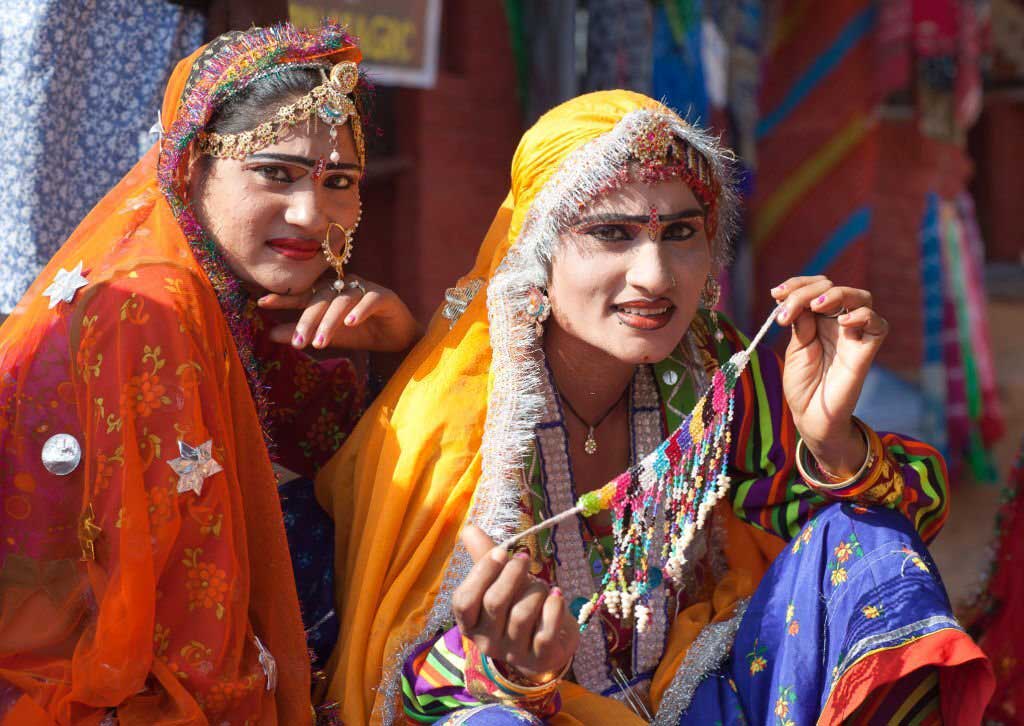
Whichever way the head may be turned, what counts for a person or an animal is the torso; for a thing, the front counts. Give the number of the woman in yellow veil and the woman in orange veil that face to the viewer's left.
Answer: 0

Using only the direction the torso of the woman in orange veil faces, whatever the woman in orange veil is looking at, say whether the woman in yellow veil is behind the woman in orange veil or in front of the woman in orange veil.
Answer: in front

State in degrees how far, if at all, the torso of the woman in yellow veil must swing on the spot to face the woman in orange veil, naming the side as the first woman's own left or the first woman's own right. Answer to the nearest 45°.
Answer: approximately 135° to the first woman's own right

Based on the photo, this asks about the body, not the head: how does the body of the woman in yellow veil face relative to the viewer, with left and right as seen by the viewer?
facing the viewer and to the right of the viewer
